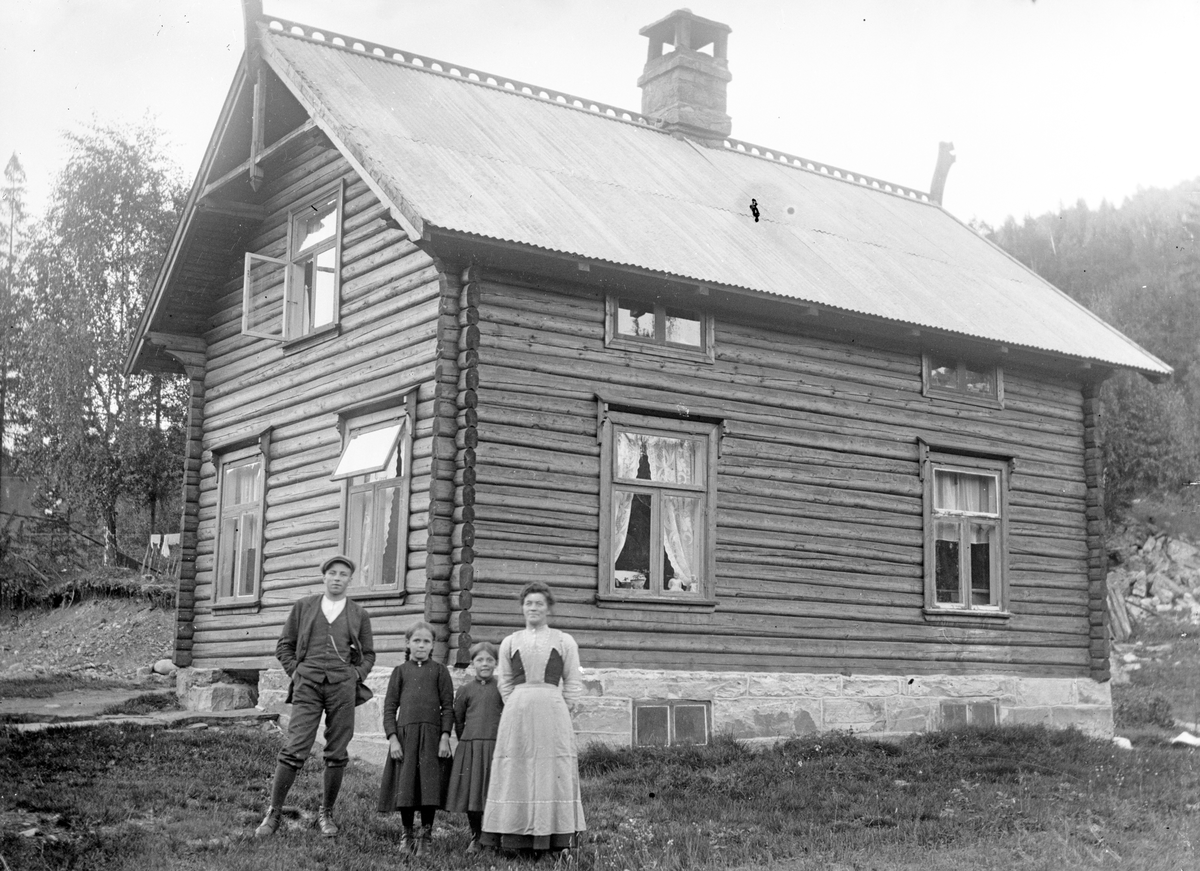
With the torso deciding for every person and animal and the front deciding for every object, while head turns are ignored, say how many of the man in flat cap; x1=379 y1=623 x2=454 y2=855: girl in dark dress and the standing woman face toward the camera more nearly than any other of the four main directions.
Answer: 3

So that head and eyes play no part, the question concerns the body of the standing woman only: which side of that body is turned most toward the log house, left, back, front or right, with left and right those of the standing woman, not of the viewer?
back

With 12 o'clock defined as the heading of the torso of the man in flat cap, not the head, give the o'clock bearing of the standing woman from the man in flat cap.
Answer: The standing woman is roughly at 10 o'clock from the man in flat cap.

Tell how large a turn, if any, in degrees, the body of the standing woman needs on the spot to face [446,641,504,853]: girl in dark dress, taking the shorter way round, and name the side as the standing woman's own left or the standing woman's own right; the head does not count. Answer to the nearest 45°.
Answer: approximately 135° to the standing woman's own right

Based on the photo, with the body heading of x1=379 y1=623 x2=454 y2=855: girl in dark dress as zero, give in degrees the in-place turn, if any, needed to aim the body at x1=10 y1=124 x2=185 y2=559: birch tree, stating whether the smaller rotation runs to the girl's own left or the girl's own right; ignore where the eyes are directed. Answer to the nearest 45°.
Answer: approximately 180°

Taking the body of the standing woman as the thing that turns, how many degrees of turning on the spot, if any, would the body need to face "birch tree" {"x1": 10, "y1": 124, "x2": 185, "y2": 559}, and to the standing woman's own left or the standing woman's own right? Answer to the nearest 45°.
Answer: approximately 135° to the standing woman's own right

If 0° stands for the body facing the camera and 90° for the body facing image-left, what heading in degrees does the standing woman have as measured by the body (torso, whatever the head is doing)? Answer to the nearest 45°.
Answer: approximately 0°

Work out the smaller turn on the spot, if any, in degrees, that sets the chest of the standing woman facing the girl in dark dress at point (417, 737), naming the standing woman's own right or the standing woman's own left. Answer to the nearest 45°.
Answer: approximately 135° to the standing woman's own right

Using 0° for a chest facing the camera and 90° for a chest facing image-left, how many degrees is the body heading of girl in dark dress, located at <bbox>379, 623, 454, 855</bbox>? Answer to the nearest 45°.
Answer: approximately 0°
